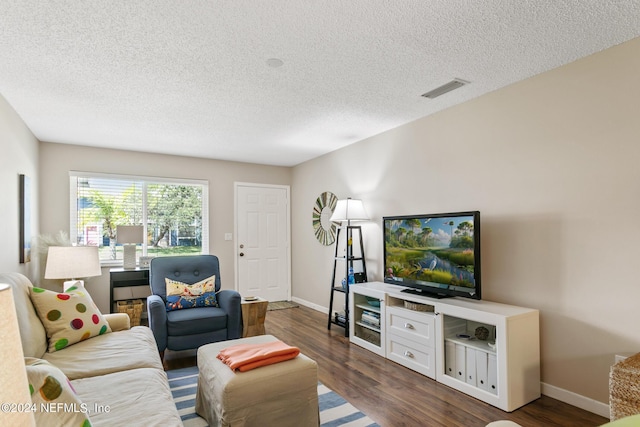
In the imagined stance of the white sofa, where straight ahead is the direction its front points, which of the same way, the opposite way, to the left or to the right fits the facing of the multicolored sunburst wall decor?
the opposite way

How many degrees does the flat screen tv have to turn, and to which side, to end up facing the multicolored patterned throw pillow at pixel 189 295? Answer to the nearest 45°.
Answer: approximately 45° to its right

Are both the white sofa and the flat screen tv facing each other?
yes

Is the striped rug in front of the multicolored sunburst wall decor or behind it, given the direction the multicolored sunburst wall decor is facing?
in front

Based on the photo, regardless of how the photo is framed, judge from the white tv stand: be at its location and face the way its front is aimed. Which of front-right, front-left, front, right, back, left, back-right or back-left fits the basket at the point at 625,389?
left

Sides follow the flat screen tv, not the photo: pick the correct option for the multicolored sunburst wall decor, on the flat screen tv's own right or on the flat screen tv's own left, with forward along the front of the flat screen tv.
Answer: on the flat screen tv's own right

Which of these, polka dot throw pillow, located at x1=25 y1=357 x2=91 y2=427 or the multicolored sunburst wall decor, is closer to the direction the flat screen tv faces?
the polka dot throw pillow

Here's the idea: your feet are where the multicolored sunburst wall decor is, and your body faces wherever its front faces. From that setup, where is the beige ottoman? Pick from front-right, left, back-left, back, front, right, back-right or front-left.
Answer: front-left

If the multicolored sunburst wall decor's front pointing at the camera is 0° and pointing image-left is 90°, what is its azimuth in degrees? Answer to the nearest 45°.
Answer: approximately 45°

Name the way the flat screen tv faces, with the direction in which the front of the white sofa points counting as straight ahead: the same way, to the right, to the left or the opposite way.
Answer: the opposite way

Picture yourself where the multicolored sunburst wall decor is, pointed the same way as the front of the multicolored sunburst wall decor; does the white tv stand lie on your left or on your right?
on your left

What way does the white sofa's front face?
to the viewer's right

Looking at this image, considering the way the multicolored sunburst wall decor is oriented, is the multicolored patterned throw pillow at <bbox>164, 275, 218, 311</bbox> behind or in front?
in front

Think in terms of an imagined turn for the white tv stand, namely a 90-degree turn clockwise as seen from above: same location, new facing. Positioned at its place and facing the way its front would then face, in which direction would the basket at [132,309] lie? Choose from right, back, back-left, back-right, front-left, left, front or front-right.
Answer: front-left

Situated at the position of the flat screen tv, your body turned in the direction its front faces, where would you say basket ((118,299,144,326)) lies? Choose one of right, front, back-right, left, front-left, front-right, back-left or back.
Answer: front-right

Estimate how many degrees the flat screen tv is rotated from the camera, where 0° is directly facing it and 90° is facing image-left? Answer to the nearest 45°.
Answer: approximately 45°
